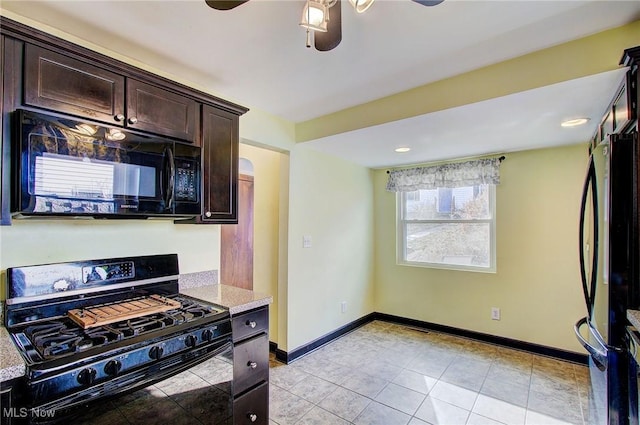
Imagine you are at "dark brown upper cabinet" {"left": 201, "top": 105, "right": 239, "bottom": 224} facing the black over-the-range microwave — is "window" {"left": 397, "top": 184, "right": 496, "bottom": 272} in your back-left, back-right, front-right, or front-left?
back-left

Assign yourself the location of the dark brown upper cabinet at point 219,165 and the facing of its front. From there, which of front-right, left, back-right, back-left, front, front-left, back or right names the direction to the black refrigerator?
front

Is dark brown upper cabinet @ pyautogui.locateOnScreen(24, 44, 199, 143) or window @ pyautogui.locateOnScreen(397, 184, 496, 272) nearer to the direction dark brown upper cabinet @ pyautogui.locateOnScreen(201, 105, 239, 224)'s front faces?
the window

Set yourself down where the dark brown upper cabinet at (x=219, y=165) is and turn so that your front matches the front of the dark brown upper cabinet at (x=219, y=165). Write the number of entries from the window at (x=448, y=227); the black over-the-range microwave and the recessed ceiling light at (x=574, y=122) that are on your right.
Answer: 1

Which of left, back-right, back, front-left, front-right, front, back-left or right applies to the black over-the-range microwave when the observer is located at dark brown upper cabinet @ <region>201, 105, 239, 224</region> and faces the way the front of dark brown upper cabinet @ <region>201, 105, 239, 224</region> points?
right

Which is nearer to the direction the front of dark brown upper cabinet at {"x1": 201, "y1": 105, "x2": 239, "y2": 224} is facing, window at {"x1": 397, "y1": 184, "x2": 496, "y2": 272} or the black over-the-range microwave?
the window

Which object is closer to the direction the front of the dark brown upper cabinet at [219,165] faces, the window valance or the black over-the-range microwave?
the window valance

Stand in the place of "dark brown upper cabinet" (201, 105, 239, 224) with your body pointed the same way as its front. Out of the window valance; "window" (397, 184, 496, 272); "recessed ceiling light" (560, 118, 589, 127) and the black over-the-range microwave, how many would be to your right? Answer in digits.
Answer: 1

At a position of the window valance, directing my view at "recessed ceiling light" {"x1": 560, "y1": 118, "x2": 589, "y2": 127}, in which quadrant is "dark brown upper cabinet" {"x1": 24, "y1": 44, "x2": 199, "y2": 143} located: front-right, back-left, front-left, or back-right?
front-right

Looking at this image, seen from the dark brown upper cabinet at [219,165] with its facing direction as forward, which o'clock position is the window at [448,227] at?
The window is roughly at 10 o'clock from the dark brown upper cabinet.

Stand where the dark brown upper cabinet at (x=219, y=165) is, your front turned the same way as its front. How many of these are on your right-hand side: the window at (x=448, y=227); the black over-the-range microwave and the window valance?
1

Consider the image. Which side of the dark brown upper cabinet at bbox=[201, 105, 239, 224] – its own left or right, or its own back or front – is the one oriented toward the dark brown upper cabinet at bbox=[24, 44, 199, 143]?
right

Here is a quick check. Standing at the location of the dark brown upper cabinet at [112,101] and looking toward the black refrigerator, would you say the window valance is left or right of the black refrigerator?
left

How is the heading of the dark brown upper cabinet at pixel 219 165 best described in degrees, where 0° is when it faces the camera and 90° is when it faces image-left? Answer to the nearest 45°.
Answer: approximately 315°

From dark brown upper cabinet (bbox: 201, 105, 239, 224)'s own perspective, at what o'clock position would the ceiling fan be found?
The ceiling fan is roughly at 1 o'clock from the dark brown upper cabinet.

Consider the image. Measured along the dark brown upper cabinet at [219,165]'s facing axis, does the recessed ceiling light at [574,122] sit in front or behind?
in front
